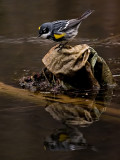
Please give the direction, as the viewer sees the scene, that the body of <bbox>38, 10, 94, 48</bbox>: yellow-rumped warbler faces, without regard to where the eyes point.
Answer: to the viewer's left
